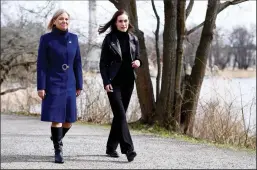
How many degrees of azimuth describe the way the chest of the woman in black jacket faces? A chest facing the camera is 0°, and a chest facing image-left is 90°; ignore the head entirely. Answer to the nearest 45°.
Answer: approximately 315°

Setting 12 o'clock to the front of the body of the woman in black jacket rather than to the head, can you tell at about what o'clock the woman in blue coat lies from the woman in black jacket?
The woman in blue coat is roughly at 4 o'clock from the woman in black jacket.

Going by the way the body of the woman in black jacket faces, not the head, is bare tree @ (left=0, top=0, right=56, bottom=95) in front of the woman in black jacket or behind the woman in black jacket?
behind
